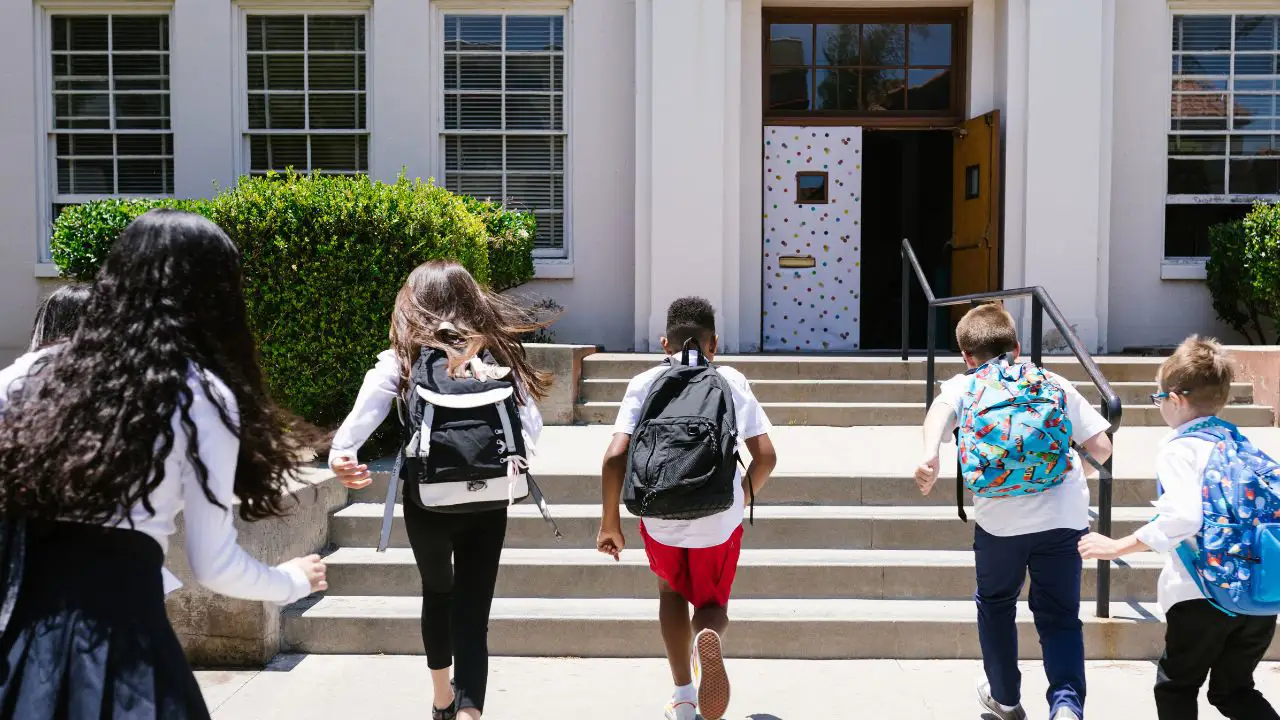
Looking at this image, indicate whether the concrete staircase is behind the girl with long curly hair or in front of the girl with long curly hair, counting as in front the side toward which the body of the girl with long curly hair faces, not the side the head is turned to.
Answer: in front

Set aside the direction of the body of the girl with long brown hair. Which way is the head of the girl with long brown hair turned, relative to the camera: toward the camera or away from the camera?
away from the camera

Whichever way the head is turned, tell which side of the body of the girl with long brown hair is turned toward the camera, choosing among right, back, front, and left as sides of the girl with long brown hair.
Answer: back

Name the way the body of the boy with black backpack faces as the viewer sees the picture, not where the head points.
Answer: away from the camera

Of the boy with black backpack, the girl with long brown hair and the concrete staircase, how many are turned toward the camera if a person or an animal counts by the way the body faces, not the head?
1

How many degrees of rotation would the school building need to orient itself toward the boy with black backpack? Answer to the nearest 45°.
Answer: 0° — it already faces them

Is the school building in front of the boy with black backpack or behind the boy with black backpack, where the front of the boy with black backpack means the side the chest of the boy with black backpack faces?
in front

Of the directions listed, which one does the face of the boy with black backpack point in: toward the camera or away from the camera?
away from the camera

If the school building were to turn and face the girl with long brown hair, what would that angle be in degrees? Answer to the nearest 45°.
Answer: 0° — it already faces them

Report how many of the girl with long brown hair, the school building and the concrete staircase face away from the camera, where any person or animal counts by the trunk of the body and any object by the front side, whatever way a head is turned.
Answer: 1
